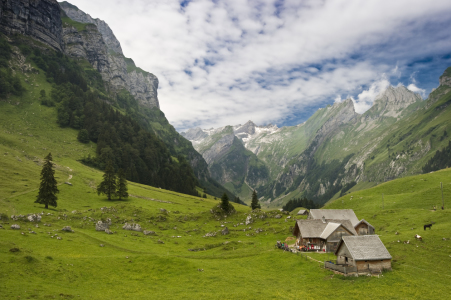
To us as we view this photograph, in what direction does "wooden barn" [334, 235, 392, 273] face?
facing the viewer and to the left of the viewer
